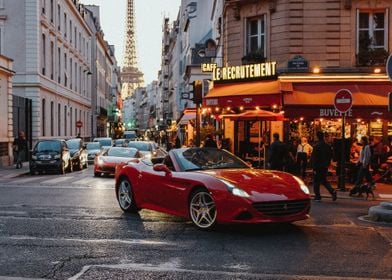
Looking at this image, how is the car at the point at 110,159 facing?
toward the camera

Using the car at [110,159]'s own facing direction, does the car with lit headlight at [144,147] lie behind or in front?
behind

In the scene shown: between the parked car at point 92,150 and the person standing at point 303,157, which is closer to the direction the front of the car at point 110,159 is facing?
the person standing

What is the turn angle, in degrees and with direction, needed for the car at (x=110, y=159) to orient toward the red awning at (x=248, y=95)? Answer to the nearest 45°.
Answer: approximately 45° to its left

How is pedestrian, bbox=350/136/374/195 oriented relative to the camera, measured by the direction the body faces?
to the viewer's left

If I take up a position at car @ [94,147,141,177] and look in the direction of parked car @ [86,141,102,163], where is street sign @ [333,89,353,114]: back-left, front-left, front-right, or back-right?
back-right

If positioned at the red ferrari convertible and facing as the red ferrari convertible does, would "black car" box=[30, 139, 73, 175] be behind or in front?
behind

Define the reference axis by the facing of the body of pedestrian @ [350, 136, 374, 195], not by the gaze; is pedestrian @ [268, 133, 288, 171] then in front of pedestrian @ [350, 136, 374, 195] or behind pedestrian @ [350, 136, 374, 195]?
in front

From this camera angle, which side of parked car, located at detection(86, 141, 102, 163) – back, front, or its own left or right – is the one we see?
front

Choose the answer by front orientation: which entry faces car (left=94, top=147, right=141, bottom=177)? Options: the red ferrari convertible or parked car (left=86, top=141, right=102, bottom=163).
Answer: parked car (left=86, top=141, right=102, bottom=163)
